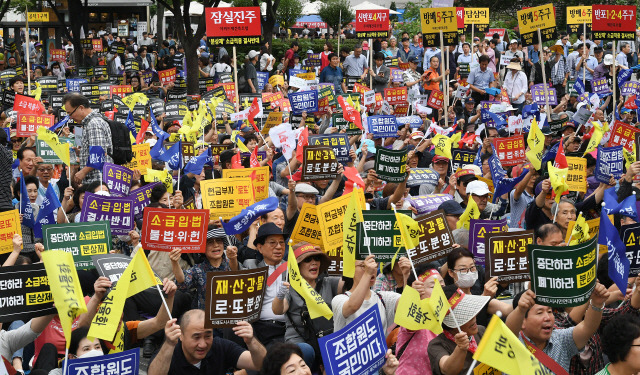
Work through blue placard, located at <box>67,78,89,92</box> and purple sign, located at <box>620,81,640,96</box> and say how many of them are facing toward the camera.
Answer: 2

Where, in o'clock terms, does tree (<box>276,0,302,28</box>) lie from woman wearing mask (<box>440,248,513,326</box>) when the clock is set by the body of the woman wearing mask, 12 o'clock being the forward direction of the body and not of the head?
The tree is roughly at 7 o'clock from the woman wearing mask.

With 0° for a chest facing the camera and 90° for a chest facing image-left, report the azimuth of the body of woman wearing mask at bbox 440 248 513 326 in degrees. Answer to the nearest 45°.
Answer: approximately 315°

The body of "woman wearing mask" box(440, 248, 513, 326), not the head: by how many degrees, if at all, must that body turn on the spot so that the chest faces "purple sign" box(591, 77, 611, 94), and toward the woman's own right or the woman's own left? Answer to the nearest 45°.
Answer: approximately 135° to the woman's own left

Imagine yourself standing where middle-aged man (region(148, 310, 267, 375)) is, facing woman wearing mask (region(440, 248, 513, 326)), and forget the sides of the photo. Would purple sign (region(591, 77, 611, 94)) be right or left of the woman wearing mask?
left

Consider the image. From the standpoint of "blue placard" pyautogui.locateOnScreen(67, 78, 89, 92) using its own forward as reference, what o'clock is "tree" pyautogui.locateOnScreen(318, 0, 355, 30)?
The tree is roughly at 7 o'clock from the blue placard.

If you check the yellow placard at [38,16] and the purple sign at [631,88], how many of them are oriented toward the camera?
2

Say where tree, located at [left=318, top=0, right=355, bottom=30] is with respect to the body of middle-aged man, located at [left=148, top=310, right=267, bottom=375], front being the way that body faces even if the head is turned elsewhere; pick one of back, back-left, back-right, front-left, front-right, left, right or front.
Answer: back-left

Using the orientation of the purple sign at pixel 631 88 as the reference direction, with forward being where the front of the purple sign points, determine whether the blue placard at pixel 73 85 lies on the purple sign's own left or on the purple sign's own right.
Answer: on the purple sign's own right

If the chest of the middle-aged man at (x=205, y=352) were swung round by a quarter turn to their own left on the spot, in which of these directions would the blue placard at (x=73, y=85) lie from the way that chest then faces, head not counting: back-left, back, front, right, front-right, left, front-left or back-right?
front-left
